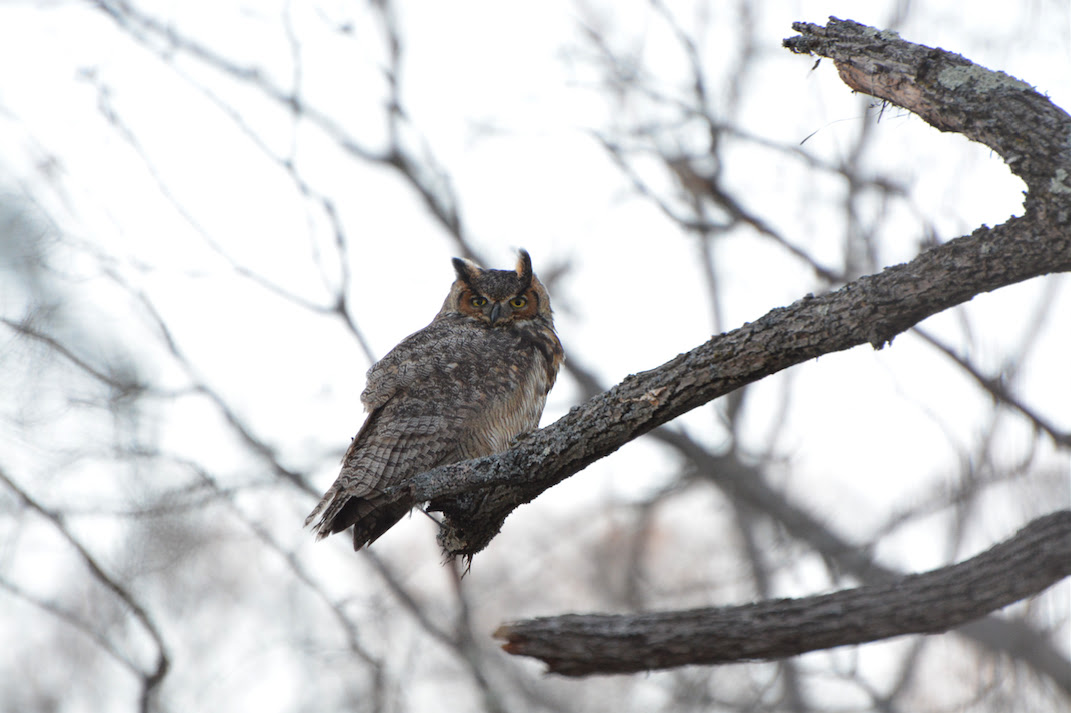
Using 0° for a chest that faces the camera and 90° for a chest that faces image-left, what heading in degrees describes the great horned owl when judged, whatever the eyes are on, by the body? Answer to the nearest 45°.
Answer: approximately 270°

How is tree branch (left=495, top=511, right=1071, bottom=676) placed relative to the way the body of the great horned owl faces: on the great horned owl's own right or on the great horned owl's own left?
on the great horned owl's own right
